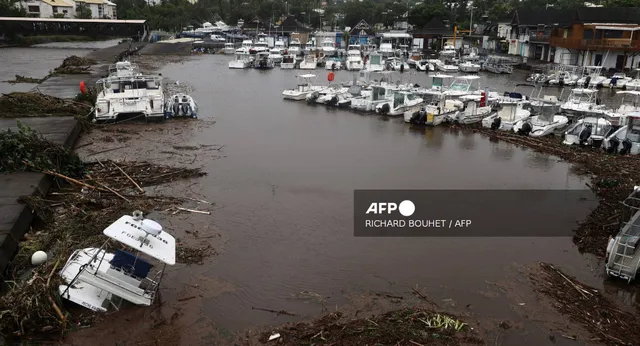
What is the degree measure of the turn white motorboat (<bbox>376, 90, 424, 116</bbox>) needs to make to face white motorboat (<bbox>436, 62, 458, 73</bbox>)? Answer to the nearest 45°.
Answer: approximately 45° to its left

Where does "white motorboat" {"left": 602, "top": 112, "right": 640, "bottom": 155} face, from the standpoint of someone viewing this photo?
facing away from the viewer and to the right of the viewer

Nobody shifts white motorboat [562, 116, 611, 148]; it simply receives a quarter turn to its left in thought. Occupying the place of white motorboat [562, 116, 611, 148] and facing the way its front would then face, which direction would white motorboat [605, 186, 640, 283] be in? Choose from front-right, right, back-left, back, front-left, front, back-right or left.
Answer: back-left

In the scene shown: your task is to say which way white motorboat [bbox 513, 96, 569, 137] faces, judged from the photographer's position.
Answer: facing away from the viewer and to the right of the viewer

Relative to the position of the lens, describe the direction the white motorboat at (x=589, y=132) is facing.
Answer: facing away from the viewer and to the right of the viewer

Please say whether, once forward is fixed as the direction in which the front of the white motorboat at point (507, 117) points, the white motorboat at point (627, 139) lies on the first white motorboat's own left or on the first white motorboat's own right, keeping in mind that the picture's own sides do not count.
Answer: on the first white motorboat's own right
